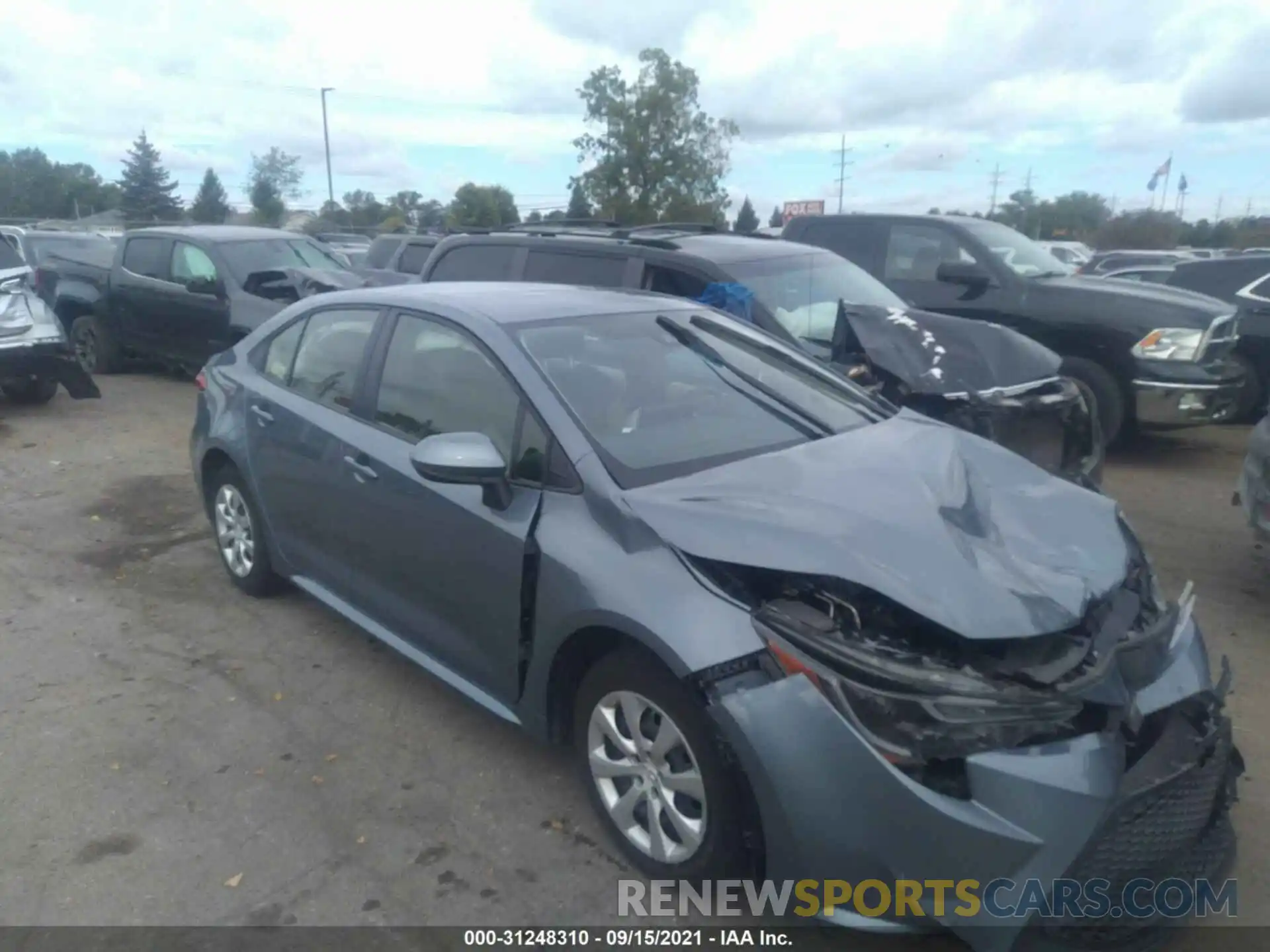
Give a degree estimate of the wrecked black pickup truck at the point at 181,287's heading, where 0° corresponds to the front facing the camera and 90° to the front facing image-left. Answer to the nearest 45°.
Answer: approximately 315°

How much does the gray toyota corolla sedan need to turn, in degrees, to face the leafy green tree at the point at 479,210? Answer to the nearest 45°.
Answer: approximately 135° to its left

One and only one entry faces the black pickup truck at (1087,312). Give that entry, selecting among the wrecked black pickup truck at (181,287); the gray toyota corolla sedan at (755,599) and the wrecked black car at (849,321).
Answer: the wrecked black pickup truck at (181,287)

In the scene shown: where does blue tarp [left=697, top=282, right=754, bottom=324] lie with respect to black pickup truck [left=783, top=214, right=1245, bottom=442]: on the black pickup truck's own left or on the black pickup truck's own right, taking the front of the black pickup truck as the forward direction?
on the black pickup truck's own right

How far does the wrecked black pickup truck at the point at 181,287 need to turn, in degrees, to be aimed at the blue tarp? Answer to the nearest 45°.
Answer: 0° — it already faces it

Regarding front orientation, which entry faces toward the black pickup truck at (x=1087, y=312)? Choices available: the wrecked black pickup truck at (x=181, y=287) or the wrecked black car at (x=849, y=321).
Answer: the wrecked black pickup truck at (x=181, y=287)

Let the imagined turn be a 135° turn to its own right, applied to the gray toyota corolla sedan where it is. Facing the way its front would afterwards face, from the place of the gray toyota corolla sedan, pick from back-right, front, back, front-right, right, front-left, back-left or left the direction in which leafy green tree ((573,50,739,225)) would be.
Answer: right

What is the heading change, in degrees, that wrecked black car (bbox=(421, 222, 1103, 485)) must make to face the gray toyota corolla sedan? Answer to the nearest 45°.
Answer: approximately 45° to its right

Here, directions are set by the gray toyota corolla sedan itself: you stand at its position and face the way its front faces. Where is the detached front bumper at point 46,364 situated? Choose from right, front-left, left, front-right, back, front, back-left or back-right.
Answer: back

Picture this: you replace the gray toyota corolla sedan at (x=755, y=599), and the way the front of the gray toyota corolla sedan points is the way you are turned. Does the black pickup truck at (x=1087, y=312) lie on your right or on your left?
on your left

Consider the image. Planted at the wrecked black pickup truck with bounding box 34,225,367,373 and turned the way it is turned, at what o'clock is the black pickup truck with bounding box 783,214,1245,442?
The black pickup truck is roughly at 12 o'clock from the wrecked black pickup truck.

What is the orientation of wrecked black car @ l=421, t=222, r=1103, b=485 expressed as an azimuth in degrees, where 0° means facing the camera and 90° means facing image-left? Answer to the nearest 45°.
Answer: approximately 315°
